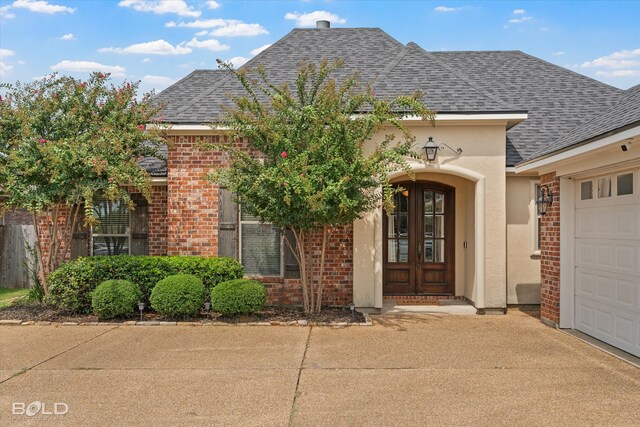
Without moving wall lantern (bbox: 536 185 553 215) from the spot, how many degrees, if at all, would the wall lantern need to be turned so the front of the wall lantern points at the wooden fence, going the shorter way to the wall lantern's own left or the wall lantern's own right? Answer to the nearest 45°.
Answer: approximately 45° to the wall lantern's own right

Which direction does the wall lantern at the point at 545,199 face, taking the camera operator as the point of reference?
facing the viewer and to the left of the viewer

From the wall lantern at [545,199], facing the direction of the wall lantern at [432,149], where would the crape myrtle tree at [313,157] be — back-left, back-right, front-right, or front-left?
front-left
